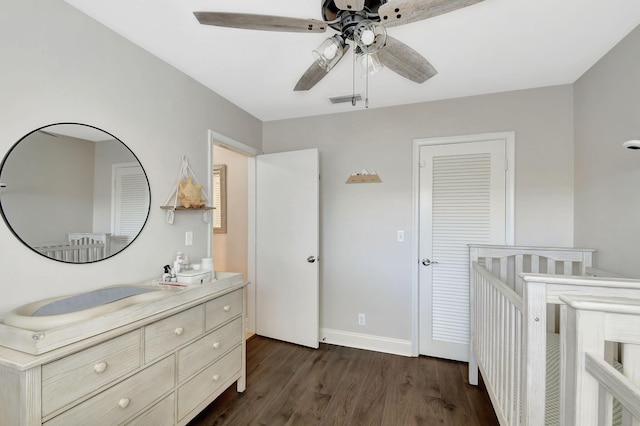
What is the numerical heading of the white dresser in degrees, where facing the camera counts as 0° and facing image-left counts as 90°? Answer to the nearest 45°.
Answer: approximately 315°

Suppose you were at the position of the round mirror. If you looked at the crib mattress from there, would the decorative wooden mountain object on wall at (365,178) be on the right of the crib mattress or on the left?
left

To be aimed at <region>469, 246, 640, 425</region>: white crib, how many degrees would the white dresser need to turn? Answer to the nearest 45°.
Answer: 0° — it already faces it

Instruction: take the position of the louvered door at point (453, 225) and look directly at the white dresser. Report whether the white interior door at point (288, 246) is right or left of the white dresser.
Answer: right

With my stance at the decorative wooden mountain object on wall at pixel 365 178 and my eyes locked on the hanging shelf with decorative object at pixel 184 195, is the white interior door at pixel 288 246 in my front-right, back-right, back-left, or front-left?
front-right

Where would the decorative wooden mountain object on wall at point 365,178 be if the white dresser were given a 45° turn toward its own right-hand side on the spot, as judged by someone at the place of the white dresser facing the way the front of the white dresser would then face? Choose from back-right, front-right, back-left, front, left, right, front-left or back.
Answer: left

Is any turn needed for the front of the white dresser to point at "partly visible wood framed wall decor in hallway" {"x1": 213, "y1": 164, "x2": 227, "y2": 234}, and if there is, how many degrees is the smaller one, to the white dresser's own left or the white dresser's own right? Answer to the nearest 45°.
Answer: approximately 90° to the white dresser's own left

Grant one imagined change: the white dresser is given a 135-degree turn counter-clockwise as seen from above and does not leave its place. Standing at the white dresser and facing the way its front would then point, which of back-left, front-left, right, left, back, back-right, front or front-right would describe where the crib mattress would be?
back-right
